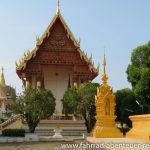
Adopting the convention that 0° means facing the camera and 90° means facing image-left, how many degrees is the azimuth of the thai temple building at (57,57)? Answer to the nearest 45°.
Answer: approximately 0°

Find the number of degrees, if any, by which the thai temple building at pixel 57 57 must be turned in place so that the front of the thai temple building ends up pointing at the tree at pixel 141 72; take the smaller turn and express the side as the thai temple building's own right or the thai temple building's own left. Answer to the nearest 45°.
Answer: approximately 45° to the thai temple building's own left

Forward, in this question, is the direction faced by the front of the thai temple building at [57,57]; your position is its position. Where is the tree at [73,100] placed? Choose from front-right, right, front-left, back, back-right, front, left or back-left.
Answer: front

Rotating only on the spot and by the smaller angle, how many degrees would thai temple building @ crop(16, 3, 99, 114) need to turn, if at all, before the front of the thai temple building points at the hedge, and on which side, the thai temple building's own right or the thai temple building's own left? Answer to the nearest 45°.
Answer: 0° — it already faces it

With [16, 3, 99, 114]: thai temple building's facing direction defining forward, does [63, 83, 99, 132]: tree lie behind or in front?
in front

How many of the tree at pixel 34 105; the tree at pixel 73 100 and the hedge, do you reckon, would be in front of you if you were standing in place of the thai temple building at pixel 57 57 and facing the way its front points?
3

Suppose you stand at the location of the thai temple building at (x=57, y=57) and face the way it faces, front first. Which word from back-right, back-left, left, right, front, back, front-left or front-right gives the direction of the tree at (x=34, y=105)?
front

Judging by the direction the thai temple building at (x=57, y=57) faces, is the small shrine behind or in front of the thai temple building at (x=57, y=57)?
in front

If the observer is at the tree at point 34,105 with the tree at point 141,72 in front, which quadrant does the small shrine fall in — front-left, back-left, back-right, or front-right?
front-right
